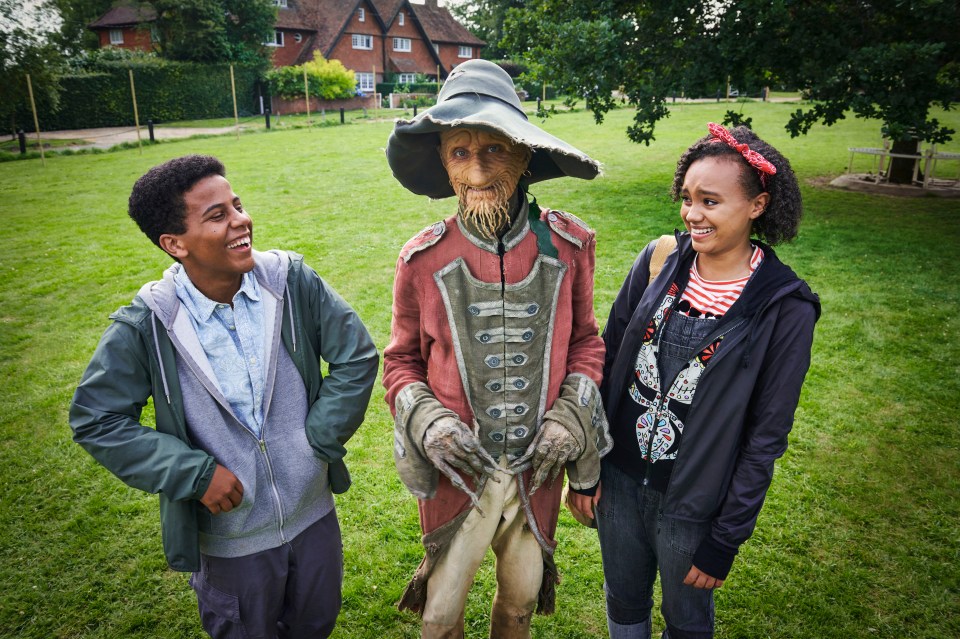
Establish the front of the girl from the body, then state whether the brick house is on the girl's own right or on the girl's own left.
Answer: on the girl's own right

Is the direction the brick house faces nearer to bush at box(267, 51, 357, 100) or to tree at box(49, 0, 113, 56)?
the bush

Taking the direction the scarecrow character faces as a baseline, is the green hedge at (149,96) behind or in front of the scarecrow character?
behind

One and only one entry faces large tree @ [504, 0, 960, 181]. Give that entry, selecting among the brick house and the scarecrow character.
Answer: the brick house

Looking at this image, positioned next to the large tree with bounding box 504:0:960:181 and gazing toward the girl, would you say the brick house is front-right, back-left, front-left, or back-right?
back-right

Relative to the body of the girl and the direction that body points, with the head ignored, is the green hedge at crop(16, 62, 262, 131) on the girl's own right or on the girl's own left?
on the girl's own right

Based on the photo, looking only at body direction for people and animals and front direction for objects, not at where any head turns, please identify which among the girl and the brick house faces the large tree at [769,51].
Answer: the brick house

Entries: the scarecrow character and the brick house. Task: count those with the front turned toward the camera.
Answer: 2

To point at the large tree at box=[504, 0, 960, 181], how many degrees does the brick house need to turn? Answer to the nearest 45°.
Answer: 0° — it already faces it
